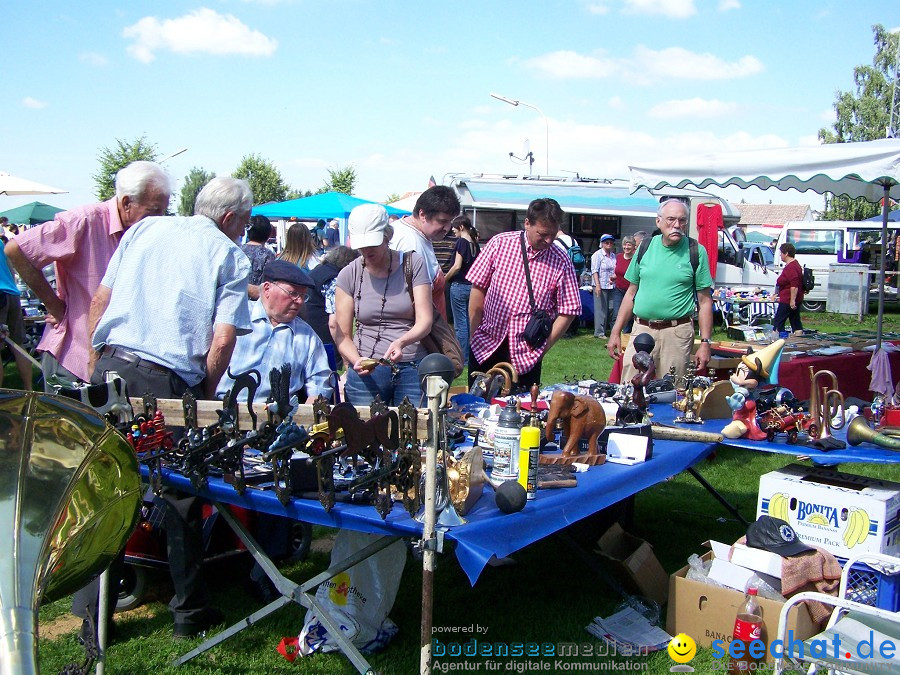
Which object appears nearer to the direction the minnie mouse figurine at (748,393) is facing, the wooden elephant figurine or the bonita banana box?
the wooden elephant figurine

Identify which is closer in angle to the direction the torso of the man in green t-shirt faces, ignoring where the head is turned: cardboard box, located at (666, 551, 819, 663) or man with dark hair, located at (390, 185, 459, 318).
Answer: the cardboard box

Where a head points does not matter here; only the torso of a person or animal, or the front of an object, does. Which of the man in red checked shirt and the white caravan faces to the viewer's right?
the white caravan

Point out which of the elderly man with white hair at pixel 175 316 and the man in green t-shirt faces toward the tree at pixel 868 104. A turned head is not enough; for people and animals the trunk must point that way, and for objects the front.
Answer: the elderly man with white hair

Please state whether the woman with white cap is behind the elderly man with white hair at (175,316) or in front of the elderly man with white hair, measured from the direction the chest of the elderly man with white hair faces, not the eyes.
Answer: in front

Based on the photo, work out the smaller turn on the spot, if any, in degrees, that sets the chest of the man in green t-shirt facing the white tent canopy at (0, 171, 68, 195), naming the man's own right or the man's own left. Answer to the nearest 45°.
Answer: approximately 135° to the man's own right

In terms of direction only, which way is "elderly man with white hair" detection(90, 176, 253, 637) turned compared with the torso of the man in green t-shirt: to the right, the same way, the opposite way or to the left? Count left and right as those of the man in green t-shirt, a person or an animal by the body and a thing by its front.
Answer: the opposite way

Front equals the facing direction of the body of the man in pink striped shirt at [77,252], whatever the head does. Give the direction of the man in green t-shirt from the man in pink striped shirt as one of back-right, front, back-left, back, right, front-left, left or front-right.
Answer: front

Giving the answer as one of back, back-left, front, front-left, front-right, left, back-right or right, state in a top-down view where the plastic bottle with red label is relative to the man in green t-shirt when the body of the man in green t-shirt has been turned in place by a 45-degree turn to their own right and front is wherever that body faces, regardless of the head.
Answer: front-left

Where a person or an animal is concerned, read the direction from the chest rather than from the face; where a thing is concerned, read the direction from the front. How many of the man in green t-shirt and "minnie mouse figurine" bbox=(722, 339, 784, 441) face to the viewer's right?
0

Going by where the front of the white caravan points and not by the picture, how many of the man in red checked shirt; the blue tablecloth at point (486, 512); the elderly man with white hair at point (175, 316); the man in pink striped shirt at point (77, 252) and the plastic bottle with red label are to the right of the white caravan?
5

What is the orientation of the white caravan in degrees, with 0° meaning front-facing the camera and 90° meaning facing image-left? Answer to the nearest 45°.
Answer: approximately 270°

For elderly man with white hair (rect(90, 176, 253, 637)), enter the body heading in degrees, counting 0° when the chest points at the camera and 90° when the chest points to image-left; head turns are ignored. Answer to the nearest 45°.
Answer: approximately 225°

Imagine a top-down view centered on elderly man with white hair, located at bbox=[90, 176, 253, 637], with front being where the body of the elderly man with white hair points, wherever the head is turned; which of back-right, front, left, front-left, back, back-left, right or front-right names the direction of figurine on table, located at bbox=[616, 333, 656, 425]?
front-right

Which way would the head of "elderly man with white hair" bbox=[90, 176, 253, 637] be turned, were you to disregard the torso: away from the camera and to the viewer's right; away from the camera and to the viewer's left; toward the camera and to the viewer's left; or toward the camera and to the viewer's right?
away from the camera and to the viewer's right

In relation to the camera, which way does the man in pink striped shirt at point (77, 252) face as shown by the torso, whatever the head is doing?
to the viewer's right
